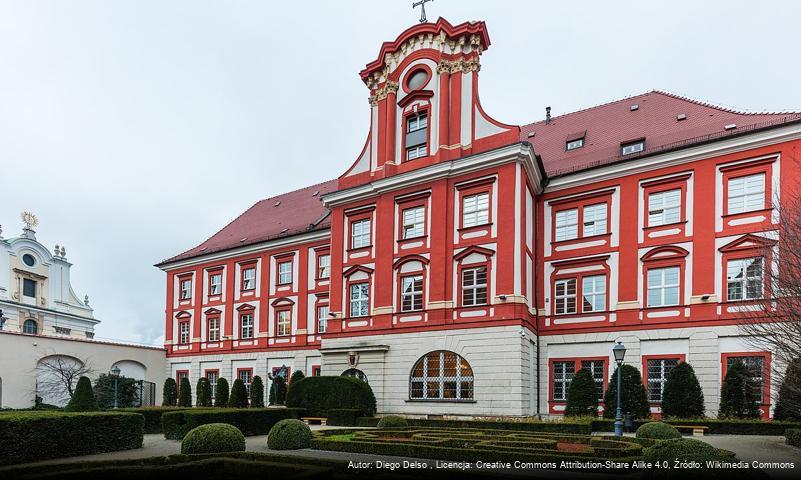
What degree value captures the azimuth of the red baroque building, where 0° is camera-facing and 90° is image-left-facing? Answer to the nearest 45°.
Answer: approximately 45°

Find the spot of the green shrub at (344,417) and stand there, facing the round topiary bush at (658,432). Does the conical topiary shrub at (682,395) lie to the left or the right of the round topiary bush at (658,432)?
left

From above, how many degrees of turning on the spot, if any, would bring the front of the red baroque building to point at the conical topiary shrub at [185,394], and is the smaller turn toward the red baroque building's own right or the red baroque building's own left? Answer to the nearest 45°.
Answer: approximately 90° to the red baroque building's own right

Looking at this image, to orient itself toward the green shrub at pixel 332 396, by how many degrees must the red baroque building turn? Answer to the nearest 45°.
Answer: approximately 45° to its right

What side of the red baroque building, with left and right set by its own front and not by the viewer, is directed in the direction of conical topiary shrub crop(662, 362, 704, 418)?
left

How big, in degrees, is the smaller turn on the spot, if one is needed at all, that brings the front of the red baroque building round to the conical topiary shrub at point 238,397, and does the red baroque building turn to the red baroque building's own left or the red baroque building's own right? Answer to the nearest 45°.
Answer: approximately 90° to the red baroque building's own right

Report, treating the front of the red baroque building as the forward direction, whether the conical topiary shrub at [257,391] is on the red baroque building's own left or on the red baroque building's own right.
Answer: on the red baroque building's own right

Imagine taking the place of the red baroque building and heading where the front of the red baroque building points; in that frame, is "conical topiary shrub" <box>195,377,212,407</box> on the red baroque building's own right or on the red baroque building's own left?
on the red baroque building's own right

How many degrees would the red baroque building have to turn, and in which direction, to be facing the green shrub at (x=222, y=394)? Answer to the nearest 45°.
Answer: approximately 90° to its right
